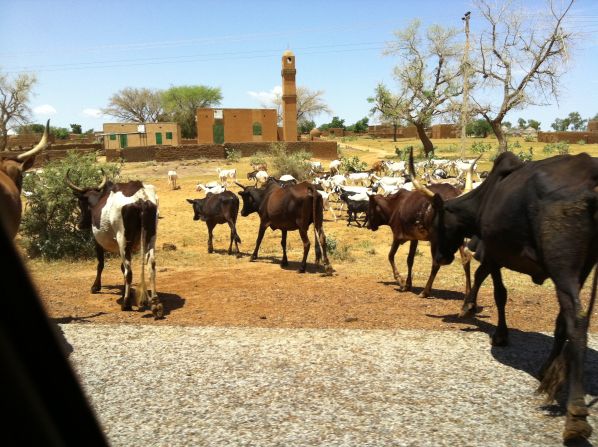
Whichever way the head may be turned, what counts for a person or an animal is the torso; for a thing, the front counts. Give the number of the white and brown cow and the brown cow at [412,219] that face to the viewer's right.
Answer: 0

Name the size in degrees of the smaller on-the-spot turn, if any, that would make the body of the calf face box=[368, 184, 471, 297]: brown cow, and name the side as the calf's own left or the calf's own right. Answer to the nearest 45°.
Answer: approximately 180°

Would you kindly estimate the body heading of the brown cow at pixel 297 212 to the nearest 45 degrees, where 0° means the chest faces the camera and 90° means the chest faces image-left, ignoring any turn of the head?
approximately 135°

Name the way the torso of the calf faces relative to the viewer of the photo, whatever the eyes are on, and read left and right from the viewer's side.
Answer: facing away from the viewer and to the left of the viewer

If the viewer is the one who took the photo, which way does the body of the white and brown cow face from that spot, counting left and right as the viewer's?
facing away from the viewer and to the left of the viewer

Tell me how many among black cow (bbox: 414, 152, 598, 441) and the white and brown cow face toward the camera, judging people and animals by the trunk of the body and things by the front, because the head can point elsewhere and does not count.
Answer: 0

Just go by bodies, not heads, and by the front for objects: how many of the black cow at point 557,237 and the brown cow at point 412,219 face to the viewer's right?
0

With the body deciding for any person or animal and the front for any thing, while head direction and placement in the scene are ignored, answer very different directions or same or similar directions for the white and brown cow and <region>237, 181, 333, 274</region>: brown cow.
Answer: same or similar directions

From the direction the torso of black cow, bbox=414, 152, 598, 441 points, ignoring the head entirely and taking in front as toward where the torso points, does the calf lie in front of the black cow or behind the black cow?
in front

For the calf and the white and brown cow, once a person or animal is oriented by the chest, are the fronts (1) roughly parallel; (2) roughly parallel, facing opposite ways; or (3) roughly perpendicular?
roughly parallel

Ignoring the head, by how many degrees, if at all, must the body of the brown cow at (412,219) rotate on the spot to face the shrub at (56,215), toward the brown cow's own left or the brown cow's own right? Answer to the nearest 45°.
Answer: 0° — it already faces it

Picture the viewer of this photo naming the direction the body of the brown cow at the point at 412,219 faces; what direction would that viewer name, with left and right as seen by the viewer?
facing to the left of the viewer

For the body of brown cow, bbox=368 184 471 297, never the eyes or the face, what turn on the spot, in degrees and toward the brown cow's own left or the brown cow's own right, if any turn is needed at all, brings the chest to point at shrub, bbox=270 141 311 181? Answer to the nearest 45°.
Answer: approximately 90° to the brown cow's own right

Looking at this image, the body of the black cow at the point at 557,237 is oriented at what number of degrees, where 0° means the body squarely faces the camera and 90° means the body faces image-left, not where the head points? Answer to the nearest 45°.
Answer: approximately 135°

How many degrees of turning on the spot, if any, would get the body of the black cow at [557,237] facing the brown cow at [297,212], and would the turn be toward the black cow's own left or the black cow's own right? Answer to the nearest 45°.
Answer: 0° — it already faces it

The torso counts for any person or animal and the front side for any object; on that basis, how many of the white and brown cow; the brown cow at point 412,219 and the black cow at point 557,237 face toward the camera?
0

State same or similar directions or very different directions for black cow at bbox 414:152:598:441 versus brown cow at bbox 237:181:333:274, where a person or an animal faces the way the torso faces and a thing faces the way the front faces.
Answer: same or similar directions

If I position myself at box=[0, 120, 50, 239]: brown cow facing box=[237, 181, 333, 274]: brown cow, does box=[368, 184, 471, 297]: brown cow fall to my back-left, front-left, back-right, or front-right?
front-right
